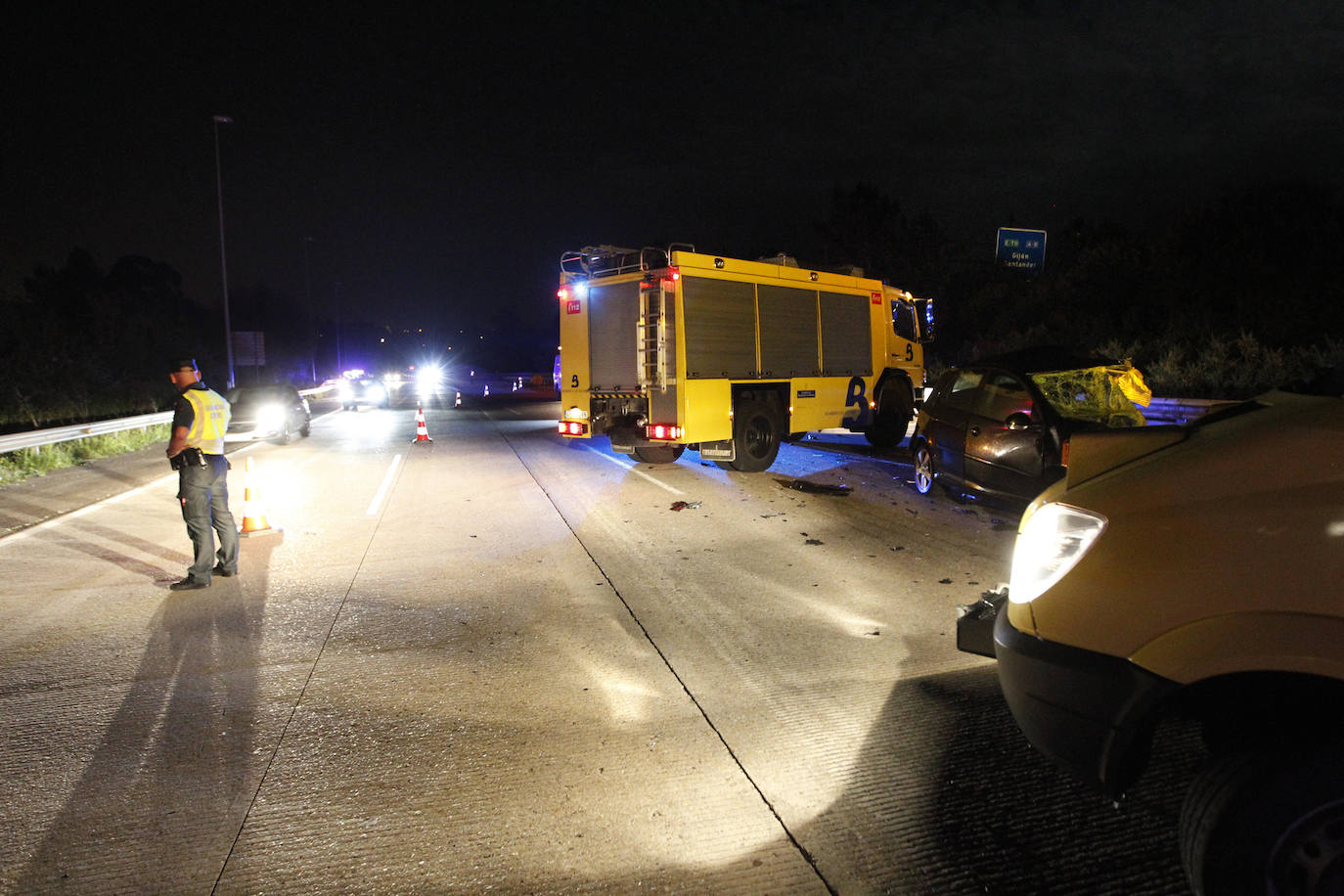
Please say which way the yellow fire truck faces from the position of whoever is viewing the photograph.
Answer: facing away from the viewer and to the right of the viewer

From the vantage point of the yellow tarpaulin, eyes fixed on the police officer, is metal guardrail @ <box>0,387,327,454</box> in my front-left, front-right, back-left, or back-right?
front-right

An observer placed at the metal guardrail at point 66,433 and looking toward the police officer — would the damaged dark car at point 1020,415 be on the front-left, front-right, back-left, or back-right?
front-left

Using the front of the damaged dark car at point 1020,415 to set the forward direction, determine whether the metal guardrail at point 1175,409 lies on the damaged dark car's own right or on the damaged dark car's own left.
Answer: on the damaged dark car's own left

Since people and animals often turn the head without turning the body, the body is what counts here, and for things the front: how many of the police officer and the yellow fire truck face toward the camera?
0

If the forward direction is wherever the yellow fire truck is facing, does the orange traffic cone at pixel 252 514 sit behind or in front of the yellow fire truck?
behind

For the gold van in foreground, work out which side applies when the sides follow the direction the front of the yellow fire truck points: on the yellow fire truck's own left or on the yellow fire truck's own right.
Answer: on the yellow fire truck's own right

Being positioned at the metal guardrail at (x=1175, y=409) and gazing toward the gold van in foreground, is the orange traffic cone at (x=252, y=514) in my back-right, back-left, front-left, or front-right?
front-right

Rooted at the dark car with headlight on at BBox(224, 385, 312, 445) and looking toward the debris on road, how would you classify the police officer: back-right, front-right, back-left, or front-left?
front-right

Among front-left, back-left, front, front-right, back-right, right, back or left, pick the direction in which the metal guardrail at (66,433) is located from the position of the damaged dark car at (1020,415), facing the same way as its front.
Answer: back-right

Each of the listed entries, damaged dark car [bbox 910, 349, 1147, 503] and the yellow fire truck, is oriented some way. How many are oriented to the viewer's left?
0
